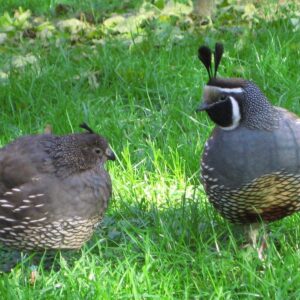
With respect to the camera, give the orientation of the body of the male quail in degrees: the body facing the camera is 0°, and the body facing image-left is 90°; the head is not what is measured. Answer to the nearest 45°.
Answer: approximately 45°

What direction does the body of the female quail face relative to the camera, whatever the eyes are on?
to the viewer's right
